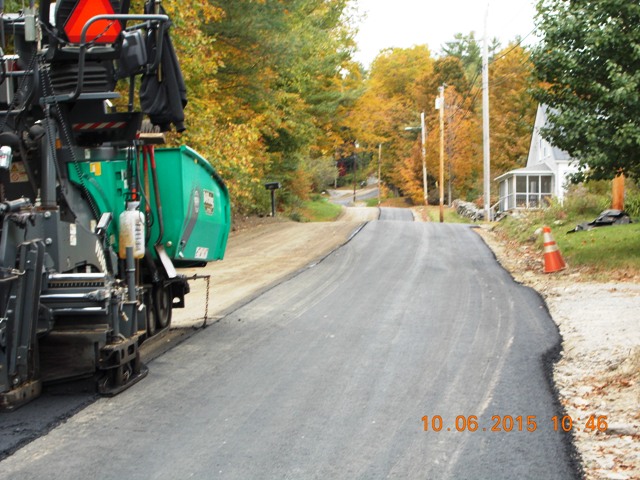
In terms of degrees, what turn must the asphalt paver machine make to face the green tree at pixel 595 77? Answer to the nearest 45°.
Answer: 0° — it already faces it

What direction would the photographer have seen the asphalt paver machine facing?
facing away from the viewer and to the right of the viewer

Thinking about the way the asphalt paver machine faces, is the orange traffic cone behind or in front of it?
in front
